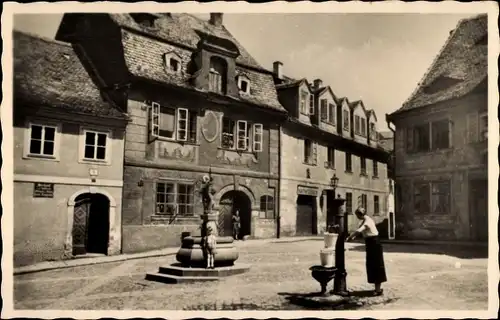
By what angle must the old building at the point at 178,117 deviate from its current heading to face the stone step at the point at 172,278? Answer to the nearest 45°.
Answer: approximately 45° to its right

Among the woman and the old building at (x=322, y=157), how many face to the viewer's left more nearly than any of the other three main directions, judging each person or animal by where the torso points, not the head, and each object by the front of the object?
1

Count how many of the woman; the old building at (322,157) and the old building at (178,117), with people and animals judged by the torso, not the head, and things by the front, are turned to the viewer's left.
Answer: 1

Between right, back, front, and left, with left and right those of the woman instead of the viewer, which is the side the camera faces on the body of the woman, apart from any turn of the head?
left

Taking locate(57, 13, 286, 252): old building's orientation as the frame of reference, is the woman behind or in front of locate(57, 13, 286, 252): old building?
in front

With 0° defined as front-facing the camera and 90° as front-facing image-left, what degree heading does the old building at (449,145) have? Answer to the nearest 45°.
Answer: approximately 45°

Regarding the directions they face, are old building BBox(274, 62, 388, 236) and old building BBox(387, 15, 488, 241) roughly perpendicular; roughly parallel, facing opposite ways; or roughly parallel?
roughly perpendicular

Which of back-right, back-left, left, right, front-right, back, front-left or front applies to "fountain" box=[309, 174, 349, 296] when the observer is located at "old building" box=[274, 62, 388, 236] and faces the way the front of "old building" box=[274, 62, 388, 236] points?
front-right

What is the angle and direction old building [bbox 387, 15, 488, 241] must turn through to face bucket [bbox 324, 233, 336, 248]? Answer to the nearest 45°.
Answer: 0° — it already faces it

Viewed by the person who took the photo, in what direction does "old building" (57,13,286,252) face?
facing the viewer and to the right of the viewer

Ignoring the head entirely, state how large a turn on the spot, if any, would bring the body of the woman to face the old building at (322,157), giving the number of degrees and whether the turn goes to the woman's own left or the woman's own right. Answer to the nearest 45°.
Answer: approximately 90° to the woman's own right

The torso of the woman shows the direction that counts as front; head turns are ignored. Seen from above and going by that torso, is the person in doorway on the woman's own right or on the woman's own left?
on the woman's own right
